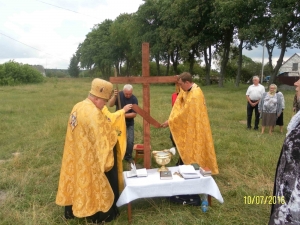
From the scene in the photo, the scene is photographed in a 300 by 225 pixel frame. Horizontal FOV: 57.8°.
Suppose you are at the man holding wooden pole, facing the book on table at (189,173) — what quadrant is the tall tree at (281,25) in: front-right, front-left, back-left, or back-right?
back-left

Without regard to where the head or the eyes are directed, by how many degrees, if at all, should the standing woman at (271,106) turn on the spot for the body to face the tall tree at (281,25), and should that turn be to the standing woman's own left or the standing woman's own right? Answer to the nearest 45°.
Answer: approximately 180°

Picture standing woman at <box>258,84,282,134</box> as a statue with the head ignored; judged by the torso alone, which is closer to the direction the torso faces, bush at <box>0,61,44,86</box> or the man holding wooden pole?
the man holding wooden pole

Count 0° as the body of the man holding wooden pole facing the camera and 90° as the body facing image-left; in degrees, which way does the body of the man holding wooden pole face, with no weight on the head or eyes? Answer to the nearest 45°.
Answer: approximately 0°

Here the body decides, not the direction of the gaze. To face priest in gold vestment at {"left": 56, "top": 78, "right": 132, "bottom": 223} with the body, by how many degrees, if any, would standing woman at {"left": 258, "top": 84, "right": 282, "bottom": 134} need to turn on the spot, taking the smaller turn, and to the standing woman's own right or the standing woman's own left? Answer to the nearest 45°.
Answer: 0° — they already face them

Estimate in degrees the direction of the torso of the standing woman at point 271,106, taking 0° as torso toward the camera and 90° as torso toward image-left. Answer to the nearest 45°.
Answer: approximately 0°

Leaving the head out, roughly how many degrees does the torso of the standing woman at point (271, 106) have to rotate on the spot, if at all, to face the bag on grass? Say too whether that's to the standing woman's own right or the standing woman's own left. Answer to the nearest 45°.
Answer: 0° — they already face it

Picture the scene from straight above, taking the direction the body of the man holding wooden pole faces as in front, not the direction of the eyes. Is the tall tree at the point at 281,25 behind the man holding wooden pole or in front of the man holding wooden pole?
behind

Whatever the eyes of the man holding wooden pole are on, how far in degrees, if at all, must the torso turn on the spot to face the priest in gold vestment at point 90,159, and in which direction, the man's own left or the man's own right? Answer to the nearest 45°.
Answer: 0° — they already face them
